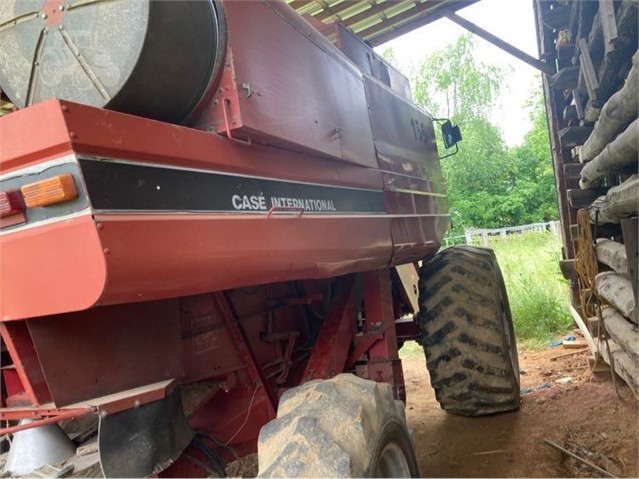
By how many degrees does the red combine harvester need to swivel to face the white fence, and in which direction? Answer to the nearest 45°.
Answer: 0° — it already faces it

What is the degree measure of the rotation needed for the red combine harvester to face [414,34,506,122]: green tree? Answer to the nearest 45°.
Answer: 0° — it already faces it

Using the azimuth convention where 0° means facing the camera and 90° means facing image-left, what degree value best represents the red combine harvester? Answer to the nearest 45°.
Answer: approximately 225°
